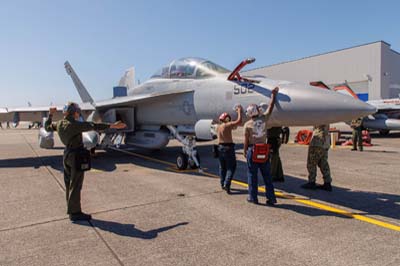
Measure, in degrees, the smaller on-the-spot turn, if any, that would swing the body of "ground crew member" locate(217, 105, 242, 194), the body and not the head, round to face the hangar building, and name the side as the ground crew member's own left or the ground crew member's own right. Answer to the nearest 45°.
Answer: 0° — they already face it

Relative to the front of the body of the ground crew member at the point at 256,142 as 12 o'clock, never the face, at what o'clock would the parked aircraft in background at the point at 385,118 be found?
The parked aircraft in background is roughly at 1 o'clock from the ground crew member.

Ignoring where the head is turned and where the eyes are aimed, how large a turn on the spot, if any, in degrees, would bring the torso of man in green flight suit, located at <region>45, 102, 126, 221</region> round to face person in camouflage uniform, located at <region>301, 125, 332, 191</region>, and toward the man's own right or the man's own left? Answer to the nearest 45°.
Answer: approximately 45° to the man's own right

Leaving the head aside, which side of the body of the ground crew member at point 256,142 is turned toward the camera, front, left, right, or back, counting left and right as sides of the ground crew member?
back

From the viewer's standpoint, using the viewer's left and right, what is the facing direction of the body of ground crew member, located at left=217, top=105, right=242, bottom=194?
facing away from the viewer and to the right of the viewer

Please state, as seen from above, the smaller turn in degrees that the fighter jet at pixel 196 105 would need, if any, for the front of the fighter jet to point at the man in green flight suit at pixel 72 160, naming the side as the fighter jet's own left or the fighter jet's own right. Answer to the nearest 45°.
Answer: approximately 90° to the fighter jet's own right

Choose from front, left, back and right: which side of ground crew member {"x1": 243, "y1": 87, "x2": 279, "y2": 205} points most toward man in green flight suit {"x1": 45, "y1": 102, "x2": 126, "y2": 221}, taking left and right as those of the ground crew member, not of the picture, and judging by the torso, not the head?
left

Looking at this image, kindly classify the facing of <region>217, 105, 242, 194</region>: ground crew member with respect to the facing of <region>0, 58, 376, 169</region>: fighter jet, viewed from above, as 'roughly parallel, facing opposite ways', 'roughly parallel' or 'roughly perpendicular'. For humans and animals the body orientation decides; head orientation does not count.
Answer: roughly perpendicular

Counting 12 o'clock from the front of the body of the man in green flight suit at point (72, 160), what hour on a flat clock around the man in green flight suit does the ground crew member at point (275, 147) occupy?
The ground crew member is roughly at 1 o'clock from the man in green flight suit.

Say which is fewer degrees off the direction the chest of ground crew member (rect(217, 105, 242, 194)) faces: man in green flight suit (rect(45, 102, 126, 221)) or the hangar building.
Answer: the hangar building

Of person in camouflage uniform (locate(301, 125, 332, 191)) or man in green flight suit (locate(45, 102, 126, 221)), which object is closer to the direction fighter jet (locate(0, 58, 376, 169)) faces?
the person in camouflage uniform
